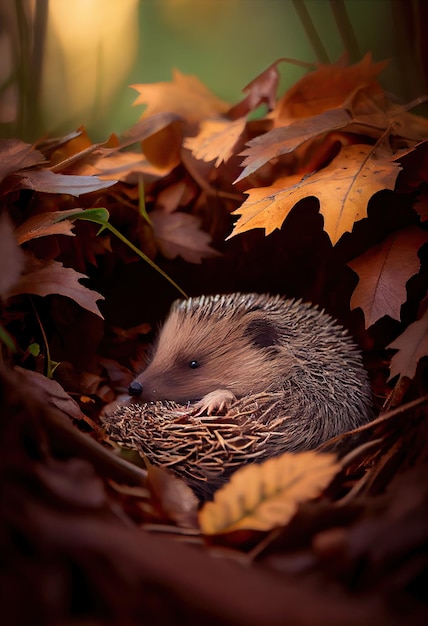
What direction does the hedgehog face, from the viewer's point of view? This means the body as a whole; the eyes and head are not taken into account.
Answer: to the viewer's left

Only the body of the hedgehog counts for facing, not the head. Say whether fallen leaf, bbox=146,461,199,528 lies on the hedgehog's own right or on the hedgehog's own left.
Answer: on the hedgehog's own left

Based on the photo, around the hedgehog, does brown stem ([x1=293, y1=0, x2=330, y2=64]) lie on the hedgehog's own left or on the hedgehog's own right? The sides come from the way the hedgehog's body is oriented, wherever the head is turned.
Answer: on the hedgehog's own right

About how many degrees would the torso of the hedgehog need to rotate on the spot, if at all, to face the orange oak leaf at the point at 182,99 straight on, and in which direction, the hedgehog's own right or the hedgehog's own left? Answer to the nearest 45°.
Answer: approximately 90° to the hedgehog's own right
